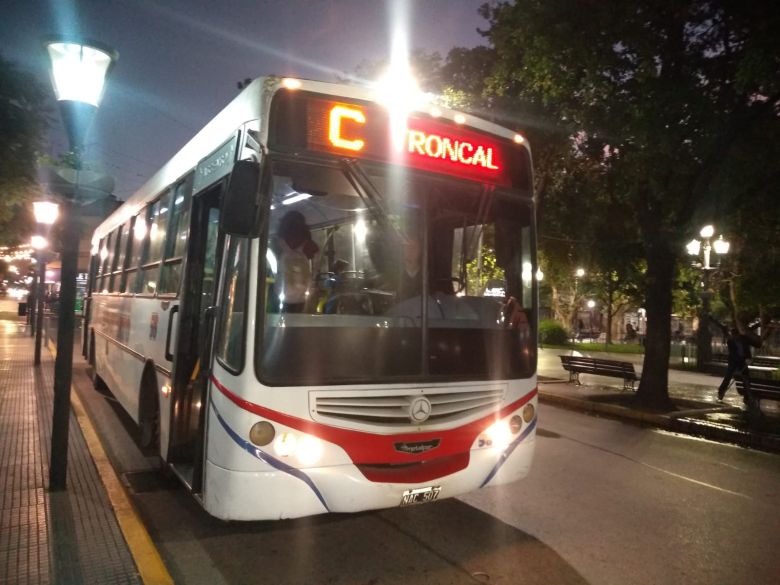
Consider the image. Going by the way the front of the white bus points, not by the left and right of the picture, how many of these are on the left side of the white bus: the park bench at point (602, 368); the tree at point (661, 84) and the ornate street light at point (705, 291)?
3

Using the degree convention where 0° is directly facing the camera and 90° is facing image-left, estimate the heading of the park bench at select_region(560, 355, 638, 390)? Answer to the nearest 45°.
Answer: approximately 45°

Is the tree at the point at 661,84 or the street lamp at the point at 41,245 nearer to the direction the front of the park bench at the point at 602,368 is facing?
the street lamp

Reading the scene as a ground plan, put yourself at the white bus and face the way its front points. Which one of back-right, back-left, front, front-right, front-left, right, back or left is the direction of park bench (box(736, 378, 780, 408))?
left

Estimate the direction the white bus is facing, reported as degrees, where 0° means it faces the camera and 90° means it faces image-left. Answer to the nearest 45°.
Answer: approximately 315°

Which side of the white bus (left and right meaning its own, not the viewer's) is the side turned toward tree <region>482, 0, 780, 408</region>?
left
